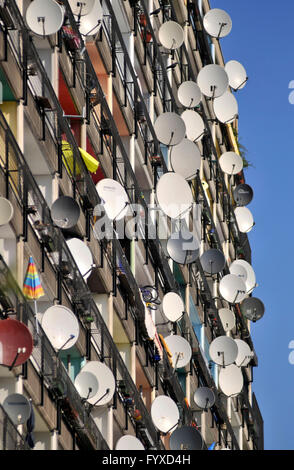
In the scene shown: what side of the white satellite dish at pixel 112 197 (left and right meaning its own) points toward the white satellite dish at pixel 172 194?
left

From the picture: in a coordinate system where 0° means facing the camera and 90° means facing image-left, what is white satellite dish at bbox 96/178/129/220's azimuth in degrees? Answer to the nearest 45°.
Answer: approximately 315°

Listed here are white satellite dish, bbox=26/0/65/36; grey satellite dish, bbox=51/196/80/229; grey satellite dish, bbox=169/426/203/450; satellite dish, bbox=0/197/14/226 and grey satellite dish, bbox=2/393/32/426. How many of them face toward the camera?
5

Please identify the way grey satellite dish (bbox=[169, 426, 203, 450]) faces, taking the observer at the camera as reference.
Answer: facing the viewer

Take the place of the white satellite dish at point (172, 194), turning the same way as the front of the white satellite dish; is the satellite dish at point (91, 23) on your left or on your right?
on your right

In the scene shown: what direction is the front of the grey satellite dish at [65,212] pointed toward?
toward the camera

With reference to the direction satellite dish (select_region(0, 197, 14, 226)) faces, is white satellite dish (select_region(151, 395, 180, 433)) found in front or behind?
behind

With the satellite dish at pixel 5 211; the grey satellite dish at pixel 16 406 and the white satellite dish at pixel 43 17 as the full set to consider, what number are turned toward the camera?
3

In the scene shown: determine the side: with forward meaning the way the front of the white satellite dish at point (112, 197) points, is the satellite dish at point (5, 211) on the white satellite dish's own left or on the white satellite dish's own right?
on the white satellite dish's own right
